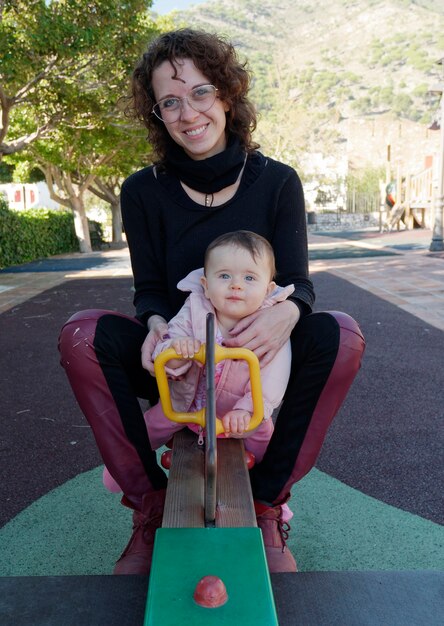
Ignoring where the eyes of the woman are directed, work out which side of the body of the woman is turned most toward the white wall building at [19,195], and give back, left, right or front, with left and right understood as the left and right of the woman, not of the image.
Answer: back

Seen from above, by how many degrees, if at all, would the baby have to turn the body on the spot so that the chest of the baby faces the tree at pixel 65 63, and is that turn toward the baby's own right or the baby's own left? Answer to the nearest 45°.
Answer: approximately 180°

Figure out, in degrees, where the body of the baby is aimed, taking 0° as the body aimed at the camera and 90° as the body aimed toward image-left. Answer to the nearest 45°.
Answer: approximately 0°

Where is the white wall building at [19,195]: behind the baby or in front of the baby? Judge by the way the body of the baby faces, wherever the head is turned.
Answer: behind

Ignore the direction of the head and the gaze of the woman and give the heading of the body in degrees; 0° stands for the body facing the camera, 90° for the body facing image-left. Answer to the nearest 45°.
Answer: approximately 0°

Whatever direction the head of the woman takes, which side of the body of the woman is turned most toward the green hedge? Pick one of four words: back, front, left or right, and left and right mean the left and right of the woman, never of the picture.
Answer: back

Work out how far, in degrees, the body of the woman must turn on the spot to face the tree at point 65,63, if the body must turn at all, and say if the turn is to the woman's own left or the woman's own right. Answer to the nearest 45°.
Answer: approximately 180°

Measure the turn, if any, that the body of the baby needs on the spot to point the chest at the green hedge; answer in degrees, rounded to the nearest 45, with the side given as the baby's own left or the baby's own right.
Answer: approximately 180°
